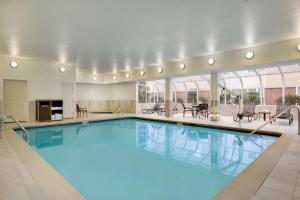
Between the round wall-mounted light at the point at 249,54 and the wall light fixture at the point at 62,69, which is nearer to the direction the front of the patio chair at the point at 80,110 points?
the round wall-mounted light

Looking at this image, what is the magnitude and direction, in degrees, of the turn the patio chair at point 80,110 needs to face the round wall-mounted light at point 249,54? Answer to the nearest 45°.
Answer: approximately 45° to its right

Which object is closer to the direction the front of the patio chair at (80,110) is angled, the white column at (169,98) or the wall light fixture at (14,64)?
the white column

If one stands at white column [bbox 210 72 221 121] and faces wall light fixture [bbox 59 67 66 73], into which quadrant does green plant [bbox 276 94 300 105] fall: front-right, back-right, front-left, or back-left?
back-right

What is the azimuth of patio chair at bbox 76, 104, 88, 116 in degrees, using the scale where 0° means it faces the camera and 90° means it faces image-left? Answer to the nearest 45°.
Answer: approximately 270°

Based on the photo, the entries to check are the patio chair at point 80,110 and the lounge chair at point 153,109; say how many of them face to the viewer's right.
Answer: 1
